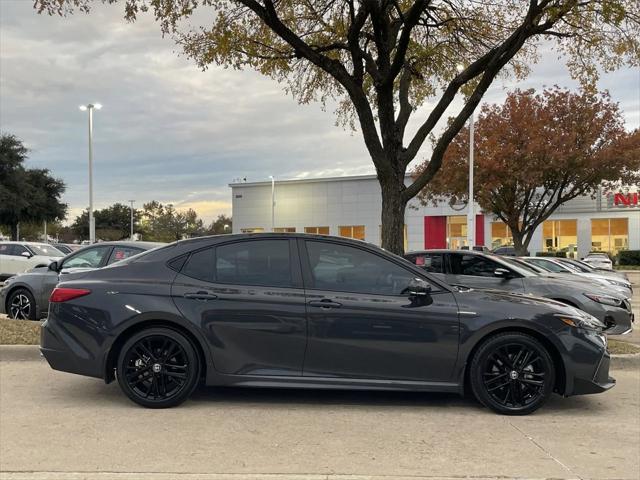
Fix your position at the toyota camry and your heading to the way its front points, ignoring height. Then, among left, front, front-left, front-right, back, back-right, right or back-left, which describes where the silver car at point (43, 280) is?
back-left

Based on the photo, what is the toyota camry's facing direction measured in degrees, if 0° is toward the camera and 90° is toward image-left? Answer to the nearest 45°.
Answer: approximately 270°

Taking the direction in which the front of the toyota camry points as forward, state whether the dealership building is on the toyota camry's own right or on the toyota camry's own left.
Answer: on the toyota camry's own left

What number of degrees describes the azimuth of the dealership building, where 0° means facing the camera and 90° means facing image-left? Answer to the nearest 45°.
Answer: approximately 0°

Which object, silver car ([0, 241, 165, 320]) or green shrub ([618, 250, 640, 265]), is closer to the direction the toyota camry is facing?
the green shrub

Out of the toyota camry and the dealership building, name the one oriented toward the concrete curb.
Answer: the dealership building

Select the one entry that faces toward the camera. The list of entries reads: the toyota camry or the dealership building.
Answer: the dealership building

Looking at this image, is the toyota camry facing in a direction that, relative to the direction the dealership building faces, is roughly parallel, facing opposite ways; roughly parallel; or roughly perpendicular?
roughly perpendicular

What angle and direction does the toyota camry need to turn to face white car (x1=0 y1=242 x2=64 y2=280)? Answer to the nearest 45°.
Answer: approximately 135° to its left

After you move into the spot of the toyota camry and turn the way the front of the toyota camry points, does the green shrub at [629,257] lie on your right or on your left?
on your left

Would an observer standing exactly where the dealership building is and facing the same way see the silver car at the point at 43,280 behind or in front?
in front

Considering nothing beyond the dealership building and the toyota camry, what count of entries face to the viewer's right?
1

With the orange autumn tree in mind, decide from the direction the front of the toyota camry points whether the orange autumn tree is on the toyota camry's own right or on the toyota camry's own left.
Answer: on the toyota camry's own left

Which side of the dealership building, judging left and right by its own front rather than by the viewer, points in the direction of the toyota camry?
front
